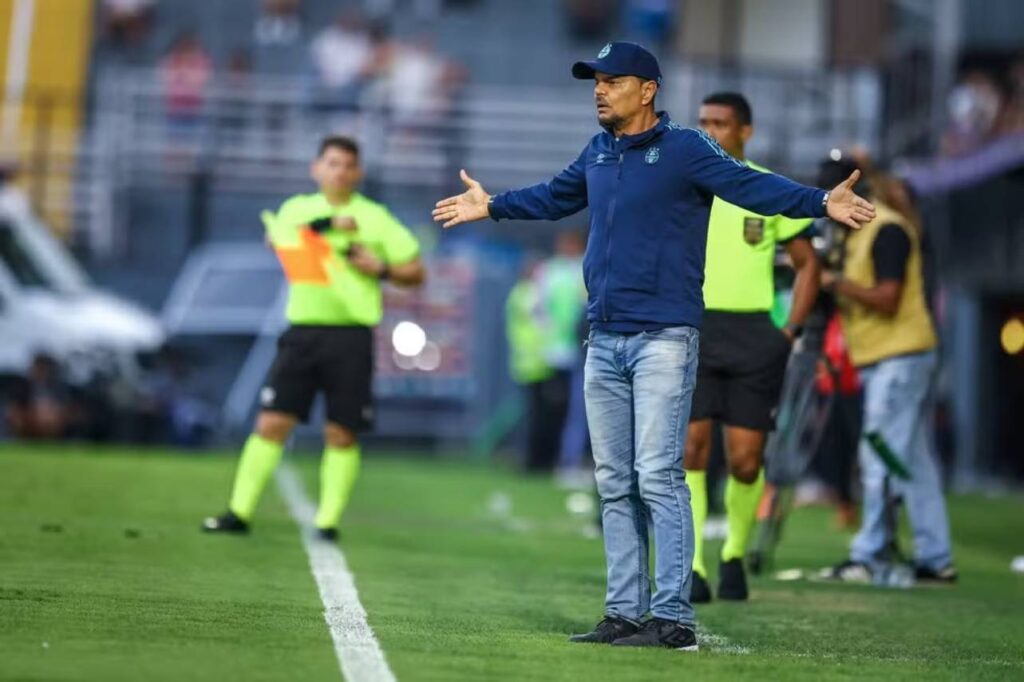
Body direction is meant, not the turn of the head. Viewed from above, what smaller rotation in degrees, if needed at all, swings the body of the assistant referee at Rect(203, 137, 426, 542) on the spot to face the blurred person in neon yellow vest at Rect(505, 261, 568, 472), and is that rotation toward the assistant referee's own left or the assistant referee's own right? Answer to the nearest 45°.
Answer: approximately 180°

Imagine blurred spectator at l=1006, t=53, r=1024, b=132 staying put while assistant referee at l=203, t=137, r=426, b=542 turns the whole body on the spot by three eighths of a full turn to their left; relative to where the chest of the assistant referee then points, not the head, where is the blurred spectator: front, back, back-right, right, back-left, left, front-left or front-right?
front

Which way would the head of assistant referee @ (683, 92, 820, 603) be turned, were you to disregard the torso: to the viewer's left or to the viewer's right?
to the viewer's left

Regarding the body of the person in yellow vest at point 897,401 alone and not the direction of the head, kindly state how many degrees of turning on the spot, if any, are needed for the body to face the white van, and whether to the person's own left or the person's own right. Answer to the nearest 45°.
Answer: approximately 45° to the person's own right

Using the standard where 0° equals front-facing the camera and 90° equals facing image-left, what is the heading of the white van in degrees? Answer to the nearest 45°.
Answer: approximately 270°

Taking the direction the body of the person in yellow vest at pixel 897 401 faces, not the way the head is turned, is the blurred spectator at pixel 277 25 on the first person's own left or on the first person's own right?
on the first person's own right

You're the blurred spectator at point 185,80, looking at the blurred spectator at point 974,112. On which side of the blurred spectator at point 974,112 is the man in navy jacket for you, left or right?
right

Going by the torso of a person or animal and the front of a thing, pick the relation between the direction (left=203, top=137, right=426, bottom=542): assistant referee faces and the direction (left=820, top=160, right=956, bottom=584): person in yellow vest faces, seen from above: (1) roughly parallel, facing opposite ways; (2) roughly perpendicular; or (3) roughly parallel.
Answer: roughly perpendicular

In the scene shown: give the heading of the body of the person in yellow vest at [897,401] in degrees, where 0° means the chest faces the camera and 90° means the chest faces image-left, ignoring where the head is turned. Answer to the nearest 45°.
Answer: approximately 90°

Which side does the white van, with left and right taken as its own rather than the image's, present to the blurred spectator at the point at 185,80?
left

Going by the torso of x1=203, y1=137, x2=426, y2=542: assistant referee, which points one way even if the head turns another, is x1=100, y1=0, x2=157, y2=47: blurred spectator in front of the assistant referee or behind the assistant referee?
behind

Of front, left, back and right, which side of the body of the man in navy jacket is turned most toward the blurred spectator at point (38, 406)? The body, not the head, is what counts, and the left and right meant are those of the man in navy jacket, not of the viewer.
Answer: right

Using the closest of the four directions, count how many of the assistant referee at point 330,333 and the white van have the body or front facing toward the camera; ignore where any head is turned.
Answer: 1
